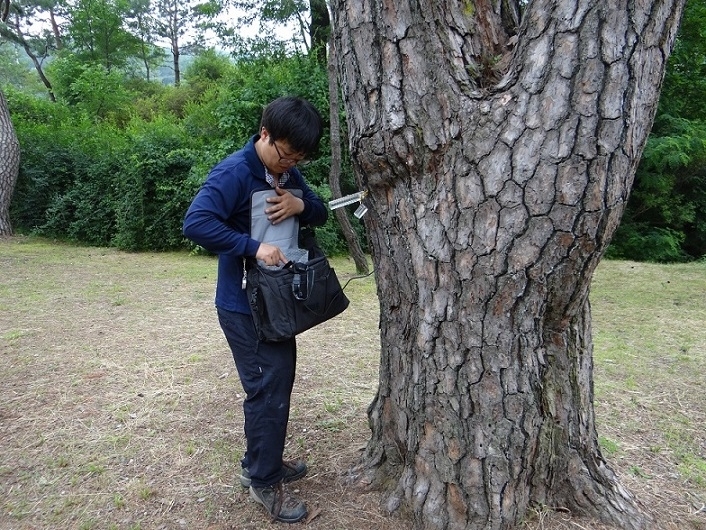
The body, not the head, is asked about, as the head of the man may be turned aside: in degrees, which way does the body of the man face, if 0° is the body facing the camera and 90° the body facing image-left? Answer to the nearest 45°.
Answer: approximately 315°

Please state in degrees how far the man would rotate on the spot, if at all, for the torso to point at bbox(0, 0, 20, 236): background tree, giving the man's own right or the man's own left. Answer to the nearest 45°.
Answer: approximately 180°

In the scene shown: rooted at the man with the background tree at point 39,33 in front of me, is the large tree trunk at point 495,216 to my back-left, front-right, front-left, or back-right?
back-right

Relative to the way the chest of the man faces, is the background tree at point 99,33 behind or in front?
behind

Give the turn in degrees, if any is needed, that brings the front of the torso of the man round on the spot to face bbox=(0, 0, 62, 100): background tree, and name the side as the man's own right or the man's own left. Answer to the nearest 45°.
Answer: approximately 135° to the man's own left

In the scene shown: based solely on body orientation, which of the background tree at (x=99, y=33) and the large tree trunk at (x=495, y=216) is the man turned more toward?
the large tree trunk

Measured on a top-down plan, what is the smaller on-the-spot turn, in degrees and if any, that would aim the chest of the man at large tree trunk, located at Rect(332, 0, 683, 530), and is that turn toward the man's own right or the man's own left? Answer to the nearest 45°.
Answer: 0° — they already face it

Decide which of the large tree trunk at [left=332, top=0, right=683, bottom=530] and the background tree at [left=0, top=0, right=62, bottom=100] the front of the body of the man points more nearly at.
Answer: the large tree trunk

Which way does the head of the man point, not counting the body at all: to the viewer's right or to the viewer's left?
to the viewer's right
